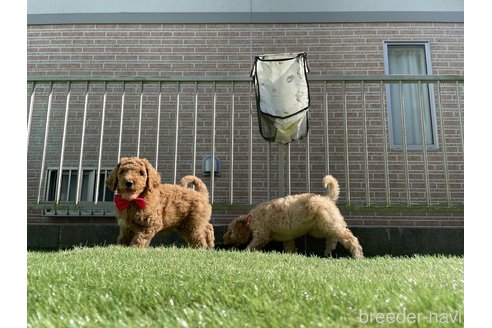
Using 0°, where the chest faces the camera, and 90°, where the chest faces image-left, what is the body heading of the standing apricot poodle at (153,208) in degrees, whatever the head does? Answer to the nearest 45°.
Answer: approximately 45°

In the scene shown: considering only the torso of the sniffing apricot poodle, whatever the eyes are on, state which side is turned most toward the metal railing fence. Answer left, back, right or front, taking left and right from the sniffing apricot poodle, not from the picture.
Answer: right

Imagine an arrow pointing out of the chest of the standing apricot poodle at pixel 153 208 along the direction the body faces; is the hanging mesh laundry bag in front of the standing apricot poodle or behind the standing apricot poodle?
behind

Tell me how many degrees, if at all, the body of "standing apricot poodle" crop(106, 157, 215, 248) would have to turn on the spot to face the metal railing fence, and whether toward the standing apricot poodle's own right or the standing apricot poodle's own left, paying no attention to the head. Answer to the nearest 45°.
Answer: approximately 180°

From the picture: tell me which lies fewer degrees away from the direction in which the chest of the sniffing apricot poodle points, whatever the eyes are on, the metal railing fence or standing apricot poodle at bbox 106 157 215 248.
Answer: the standing apricot poodle

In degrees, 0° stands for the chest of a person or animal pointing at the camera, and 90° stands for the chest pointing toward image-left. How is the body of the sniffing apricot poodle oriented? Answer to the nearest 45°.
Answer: approximately 90°
